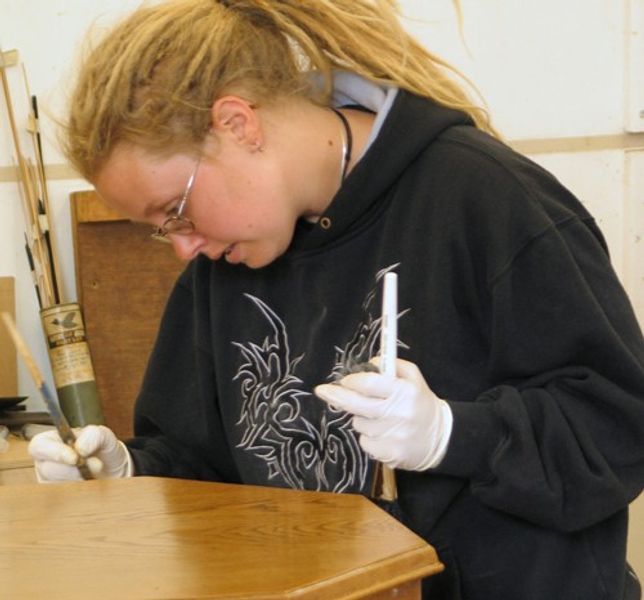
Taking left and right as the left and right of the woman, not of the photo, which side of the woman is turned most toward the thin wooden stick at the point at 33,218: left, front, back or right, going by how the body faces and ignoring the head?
right

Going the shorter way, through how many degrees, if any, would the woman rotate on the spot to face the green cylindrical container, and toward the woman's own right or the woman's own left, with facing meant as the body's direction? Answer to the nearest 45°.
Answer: approximately 90° to the woman's own right

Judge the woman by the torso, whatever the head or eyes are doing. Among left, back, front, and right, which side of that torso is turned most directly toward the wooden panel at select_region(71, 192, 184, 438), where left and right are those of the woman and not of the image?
right

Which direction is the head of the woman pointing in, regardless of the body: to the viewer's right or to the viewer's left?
to the viewer's left

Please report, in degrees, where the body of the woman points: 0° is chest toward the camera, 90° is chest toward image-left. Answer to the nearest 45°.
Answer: approximately 45°
